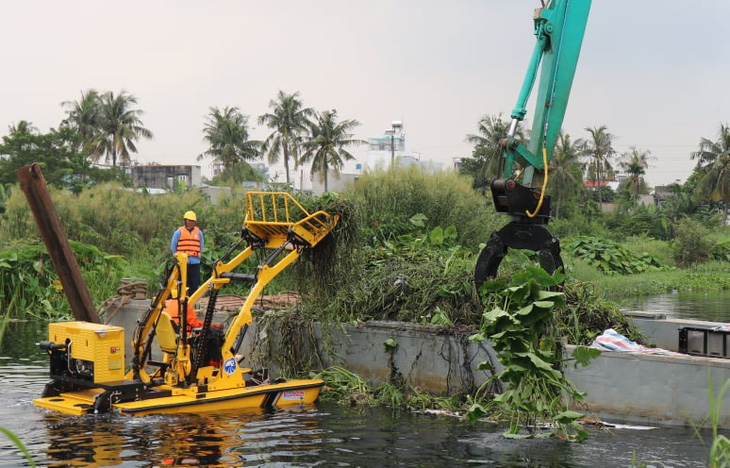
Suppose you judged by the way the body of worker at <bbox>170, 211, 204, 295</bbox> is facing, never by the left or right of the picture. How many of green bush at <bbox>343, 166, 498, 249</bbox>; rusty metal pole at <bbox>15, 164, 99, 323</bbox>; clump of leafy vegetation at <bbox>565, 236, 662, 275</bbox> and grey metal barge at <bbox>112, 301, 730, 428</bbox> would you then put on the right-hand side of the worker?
1

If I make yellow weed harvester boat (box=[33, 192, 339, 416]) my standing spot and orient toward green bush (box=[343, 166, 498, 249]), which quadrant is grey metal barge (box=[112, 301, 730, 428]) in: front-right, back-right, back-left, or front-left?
front-right

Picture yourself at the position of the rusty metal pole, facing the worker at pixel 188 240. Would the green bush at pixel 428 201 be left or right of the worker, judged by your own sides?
left

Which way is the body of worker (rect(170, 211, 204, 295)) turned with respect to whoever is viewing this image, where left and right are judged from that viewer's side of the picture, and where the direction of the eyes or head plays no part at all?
facing the viewer

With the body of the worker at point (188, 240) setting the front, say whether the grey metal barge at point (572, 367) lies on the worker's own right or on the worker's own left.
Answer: on the worker's own left

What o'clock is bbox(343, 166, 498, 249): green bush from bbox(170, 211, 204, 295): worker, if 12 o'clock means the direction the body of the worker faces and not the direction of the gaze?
The green bush is roughly at 7 o'clock from the worker.

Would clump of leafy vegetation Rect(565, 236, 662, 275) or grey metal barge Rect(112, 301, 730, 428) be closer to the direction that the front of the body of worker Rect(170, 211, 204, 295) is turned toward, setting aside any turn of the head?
the grey metal barge

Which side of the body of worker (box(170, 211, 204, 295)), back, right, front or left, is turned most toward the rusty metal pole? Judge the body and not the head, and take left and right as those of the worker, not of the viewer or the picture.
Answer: right

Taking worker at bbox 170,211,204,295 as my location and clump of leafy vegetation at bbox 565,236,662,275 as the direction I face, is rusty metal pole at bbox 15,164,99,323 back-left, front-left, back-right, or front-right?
back-left
